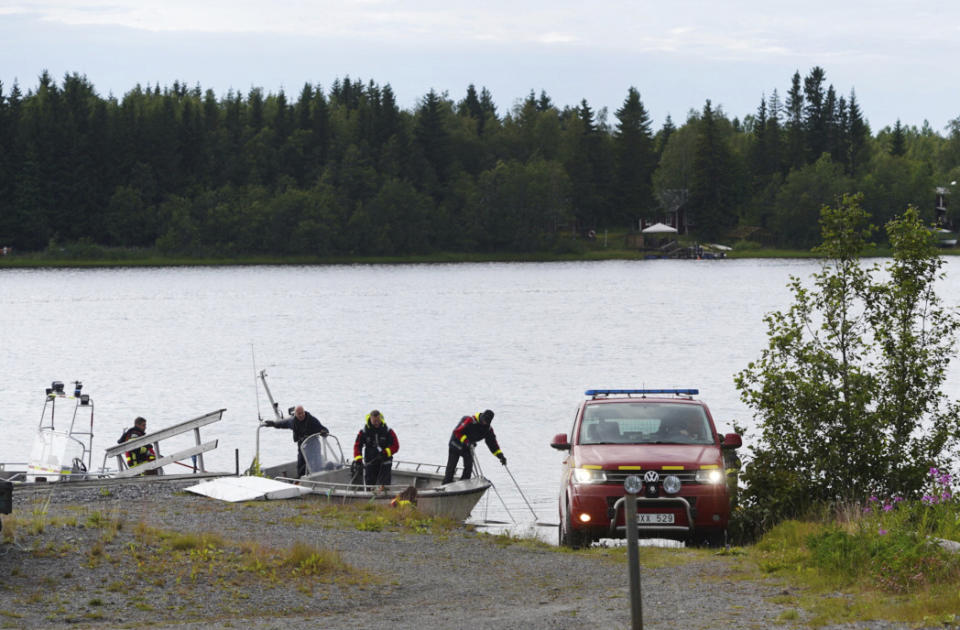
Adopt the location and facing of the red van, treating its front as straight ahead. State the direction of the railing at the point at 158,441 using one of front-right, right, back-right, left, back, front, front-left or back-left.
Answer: back-right

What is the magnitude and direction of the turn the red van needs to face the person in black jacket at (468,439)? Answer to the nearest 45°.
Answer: approximately 135° to its right

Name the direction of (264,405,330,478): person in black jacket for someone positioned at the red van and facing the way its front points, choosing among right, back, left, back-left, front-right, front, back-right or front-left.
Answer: back-right

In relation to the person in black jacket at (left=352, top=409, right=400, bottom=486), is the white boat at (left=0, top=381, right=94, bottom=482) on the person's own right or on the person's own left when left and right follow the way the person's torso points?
on the person's own right

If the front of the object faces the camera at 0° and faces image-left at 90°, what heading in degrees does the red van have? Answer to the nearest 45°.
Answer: approximately 0°

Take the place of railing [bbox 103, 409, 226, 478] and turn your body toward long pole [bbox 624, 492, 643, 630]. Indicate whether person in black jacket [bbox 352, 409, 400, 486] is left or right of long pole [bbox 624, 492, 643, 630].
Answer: left

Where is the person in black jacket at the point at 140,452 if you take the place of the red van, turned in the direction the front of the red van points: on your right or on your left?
on your right

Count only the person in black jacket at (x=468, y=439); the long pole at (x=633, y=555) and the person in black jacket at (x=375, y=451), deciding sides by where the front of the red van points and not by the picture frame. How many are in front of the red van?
1

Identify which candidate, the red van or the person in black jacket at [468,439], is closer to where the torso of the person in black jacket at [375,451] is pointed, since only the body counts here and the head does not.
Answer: the red van
